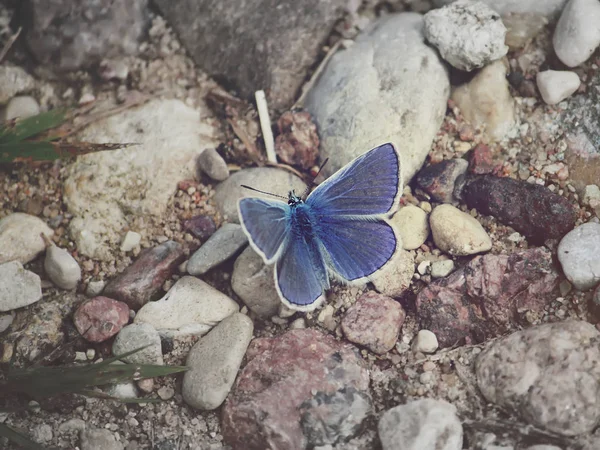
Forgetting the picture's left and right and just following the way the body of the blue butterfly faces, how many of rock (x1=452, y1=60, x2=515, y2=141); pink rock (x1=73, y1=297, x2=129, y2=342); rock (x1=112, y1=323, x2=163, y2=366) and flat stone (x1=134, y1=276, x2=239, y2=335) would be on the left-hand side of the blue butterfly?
3

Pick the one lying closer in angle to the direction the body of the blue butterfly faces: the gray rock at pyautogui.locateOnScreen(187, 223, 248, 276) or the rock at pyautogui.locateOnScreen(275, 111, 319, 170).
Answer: the rock

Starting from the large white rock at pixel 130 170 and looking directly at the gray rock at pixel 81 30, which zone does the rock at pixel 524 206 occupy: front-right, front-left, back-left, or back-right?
back-right

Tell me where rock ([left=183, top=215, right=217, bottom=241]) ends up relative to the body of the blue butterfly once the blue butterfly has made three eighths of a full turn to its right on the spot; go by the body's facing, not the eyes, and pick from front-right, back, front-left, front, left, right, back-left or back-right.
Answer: back

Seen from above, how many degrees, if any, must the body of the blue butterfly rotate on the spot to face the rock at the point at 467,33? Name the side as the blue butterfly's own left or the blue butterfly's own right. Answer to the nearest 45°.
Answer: approximately 45° to the blue butterfly's own right

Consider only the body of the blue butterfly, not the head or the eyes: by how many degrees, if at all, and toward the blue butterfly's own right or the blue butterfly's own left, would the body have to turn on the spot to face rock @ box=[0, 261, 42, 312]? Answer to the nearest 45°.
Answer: approximately 90° to the blue butterfly's own left

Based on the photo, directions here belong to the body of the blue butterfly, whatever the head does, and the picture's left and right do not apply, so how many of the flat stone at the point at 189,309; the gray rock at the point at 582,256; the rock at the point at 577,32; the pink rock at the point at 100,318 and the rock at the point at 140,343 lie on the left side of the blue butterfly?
3

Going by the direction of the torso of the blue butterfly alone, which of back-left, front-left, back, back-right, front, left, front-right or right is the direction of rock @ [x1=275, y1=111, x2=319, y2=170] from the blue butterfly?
front

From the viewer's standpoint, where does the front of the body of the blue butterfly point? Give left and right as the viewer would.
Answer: facing away from the viewer

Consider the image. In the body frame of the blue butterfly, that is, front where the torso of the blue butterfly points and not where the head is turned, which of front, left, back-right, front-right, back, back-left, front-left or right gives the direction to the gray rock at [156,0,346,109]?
front

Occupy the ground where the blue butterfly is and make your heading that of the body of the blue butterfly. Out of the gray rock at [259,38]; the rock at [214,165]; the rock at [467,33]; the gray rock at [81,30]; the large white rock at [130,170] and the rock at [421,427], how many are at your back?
1

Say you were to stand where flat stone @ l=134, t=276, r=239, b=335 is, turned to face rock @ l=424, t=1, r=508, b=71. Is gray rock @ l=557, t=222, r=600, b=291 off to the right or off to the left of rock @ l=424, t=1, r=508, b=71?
right

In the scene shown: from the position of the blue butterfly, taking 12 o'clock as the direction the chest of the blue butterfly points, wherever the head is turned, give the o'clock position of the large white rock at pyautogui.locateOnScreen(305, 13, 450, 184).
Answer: The large white rock is roughly at 1 o'clock from the blue butterfly.

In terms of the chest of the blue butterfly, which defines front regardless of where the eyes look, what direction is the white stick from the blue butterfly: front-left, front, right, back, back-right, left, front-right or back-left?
front

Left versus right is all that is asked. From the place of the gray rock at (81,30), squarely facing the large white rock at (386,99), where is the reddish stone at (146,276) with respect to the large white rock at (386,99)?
right

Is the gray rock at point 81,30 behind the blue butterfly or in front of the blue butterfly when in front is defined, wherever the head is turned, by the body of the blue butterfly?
in front

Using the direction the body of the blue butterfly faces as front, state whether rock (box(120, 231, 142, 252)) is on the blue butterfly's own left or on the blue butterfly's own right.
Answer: on the blue butterfly's own left
